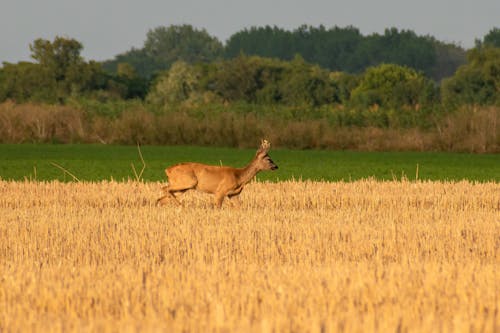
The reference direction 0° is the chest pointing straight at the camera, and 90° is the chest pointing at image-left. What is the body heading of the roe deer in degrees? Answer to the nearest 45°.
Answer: approximately 270°
